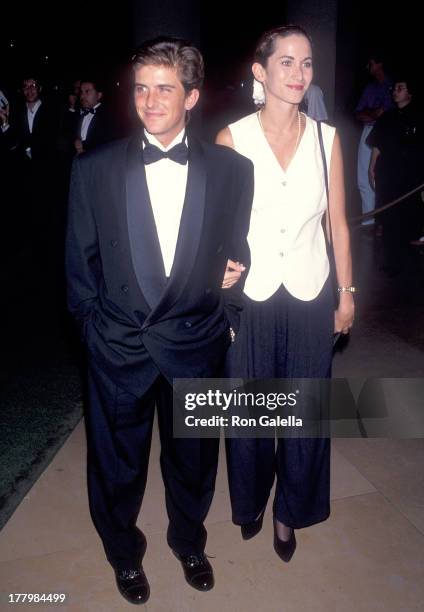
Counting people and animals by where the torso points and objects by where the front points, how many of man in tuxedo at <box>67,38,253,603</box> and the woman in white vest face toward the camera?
2

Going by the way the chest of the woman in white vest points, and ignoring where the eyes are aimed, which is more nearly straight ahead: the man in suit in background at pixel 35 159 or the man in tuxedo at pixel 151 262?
the man in tuxedo

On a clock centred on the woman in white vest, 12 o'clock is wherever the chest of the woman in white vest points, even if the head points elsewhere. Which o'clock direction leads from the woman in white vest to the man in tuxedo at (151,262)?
The man in tuxedo is roughly at 2 o'clock from the woman in white vest.

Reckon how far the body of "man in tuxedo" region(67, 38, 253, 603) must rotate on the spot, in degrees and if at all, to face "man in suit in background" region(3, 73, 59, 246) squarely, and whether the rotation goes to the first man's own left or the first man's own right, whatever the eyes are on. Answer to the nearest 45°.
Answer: approximately 180°

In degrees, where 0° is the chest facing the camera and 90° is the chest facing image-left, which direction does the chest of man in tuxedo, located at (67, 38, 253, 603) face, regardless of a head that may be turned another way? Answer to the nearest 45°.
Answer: approximately 0°

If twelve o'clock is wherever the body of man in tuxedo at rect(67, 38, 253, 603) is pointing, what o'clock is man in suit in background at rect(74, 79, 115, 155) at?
The man in suit in background is roughly at 6 o'clock from the man in tuxedo.

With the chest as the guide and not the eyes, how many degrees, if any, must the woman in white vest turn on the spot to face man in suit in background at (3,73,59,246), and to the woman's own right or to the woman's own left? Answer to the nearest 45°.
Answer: approximately 135° to the woman's own right

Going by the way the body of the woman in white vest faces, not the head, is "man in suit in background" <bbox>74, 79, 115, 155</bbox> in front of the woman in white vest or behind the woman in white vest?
behind

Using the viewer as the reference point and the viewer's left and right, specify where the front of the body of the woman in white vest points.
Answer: facing the viewer

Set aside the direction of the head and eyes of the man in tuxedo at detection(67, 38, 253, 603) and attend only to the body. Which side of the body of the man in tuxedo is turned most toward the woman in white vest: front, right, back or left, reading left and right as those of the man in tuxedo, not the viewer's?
left
